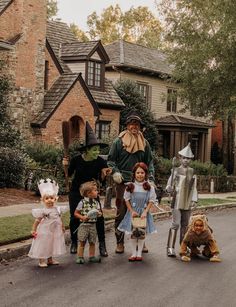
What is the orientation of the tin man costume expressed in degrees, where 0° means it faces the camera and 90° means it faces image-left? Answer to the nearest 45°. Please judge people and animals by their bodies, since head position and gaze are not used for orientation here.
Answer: approximately 0°

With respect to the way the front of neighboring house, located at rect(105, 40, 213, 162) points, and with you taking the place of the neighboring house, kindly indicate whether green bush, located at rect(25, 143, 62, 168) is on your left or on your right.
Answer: on your right

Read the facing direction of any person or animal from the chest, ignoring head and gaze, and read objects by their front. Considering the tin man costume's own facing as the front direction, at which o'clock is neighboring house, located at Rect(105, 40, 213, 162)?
The neighboring house is roughly at 6 o'clock from the tin man costume.

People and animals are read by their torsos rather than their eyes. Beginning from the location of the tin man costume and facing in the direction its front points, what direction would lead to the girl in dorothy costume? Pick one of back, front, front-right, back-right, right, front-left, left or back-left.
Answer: front-right

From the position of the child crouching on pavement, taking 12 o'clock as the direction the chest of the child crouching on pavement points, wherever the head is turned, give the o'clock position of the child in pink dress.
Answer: The child in pink dress is roughly at 2 o'clock from the child crouching on pavement.
